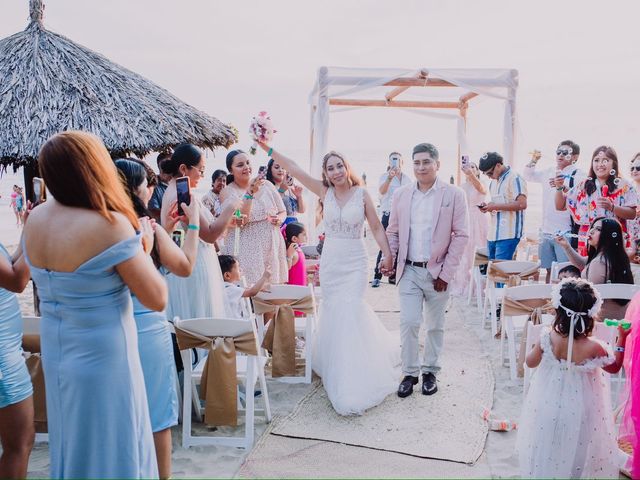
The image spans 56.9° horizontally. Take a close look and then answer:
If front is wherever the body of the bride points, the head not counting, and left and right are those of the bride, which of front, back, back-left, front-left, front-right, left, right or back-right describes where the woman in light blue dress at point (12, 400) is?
front-right

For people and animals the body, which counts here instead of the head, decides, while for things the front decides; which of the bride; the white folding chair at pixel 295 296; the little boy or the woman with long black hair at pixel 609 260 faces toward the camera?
the bride

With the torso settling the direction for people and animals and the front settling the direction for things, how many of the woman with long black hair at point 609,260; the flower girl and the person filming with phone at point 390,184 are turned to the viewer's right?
0

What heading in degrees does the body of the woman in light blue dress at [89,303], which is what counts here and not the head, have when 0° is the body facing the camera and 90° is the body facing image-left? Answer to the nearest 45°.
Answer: approximately 225°

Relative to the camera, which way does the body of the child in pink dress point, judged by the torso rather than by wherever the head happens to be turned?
to the viewer's right

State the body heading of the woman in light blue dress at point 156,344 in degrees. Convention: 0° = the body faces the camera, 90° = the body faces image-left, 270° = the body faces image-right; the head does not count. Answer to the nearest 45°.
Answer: approximately 270°

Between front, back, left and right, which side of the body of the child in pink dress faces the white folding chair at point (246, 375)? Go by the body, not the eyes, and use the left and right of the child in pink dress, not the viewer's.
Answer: right

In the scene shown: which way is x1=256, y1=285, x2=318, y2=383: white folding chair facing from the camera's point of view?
away from the camera

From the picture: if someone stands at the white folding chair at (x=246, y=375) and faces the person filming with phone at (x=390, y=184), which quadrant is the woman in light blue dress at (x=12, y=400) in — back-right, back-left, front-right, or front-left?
back-left

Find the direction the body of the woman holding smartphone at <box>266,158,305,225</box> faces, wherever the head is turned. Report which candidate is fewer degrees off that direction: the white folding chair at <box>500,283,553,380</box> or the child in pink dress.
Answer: the white folding chair

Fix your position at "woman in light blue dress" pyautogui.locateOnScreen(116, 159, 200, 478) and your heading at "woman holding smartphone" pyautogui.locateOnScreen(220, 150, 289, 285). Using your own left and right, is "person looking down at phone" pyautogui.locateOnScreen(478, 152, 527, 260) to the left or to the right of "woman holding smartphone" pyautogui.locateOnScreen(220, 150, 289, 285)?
right

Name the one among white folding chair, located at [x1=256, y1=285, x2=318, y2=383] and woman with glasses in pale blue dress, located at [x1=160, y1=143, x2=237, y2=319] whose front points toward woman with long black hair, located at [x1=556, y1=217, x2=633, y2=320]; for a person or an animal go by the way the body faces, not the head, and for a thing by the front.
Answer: the woman with glasses in pale blue dress

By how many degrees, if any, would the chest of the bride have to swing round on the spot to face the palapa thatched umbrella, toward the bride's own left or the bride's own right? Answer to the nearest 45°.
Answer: approximately 135° to the bride's own right

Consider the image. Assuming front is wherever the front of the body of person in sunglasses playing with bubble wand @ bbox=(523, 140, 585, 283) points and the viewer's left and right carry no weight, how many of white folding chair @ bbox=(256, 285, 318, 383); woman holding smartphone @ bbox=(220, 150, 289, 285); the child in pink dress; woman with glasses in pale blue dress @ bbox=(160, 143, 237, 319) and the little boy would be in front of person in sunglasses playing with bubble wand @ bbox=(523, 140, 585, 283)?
5

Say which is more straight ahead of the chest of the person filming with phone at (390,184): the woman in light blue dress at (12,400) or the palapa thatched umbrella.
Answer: the woman in light blue dress

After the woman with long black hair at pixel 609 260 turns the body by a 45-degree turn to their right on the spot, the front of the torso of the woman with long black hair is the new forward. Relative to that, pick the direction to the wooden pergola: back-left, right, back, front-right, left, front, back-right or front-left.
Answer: front
